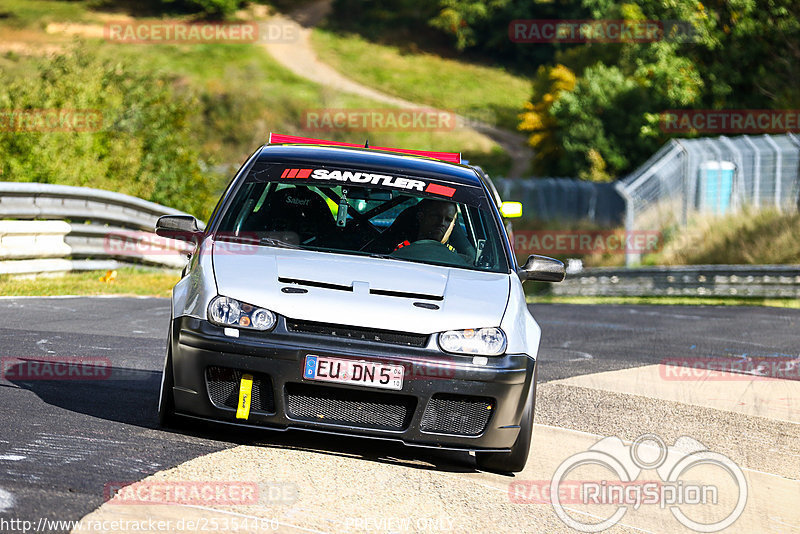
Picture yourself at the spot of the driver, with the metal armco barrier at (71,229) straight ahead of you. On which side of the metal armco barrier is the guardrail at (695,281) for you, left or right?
right

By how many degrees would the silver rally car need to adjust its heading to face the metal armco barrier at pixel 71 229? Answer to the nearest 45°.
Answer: approximately 180°

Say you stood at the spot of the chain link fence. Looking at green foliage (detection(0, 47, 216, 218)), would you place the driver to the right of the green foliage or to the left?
left

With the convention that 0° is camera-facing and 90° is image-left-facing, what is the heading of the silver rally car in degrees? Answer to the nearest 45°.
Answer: approximately 0°

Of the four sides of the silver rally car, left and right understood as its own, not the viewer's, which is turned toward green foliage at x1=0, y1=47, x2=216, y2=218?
back

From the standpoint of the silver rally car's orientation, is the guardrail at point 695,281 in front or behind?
behind

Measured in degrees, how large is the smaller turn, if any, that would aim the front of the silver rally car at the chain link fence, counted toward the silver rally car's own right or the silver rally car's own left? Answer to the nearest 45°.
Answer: approximately 180°
